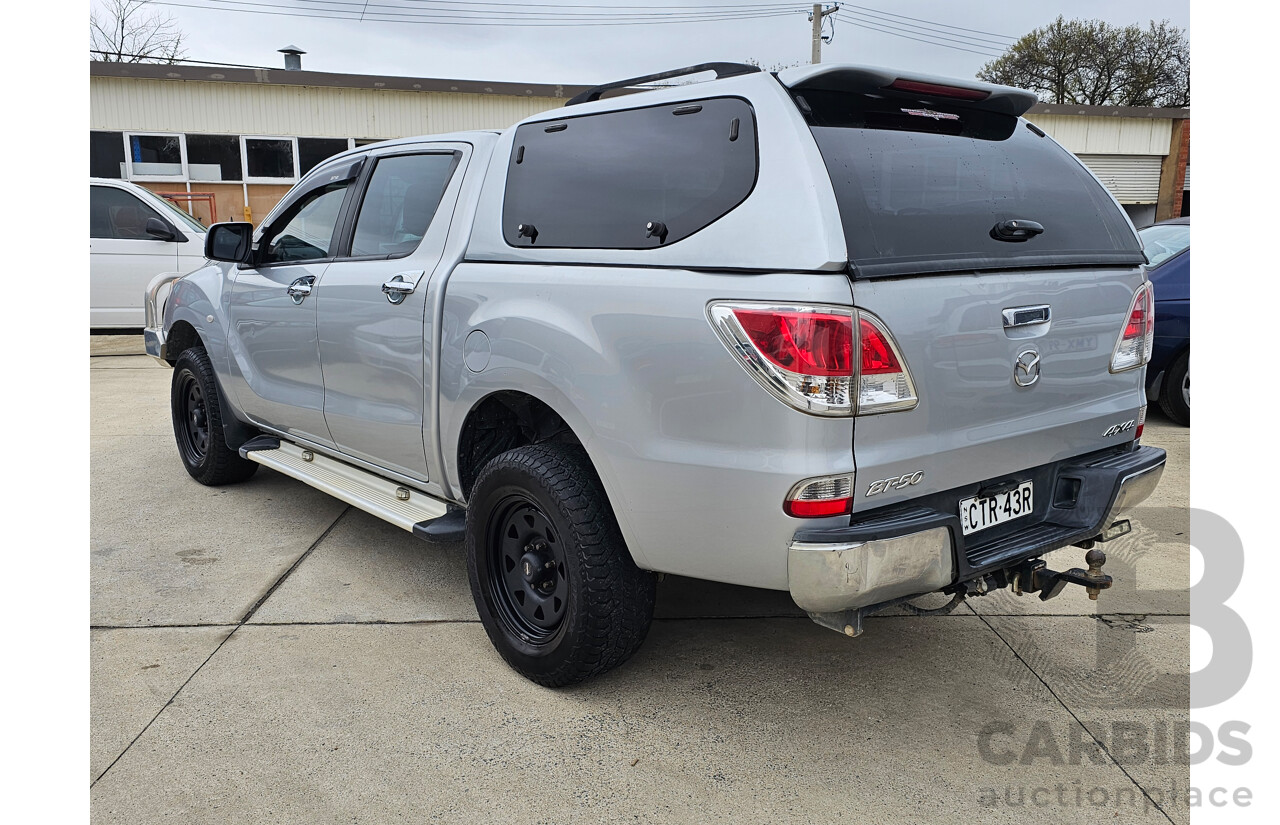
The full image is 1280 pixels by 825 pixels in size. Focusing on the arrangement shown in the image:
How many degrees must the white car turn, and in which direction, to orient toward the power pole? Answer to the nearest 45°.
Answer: approximately 45° to its left

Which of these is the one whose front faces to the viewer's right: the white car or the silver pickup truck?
the white car

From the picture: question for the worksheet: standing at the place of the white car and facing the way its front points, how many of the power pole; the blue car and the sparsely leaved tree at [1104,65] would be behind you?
0

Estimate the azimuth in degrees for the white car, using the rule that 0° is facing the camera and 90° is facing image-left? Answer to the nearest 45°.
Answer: approximately 270°

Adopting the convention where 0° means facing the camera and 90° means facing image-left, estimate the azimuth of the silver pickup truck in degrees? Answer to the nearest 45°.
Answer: approximately 135°

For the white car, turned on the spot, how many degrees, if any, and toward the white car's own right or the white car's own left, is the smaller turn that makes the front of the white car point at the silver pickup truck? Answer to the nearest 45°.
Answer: approximately 90° to the white car's own right

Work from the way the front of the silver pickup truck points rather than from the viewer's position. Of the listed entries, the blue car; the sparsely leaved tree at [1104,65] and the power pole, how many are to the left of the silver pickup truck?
0

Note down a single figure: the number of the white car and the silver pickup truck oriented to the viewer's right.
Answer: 1

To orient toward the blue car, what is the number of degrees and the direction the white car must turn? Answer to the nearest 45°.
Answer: approximately 45° to its right

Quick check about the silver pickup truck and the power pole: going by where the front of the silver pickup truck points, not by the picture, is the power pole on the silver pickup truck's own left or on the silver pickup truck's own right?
on the silver pickup truck's own right

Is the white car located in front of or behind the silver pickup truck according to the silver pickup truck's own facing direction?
in front
